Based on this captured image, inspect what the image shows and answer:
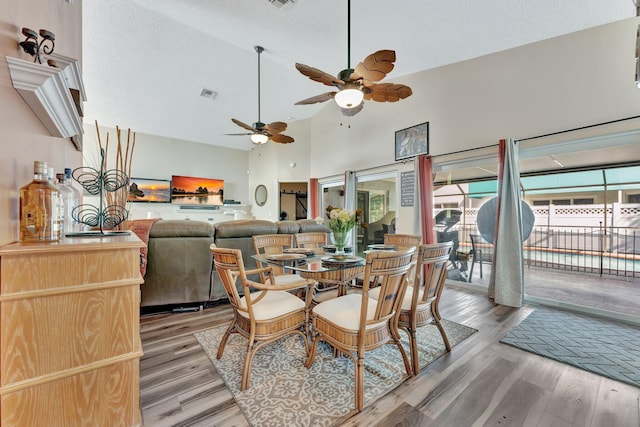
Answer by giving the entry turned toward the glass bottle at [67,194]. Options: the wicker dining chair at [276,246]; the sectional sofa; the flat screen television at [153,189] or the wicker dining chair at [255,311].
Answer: the flat screen television

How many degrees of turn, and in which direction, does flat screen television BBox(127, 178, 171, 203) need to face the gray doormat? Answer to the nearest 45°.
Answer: approximately 45° to its left

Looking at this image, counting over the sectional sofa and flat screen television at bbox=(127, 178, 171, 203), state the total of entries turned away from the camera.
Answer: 1

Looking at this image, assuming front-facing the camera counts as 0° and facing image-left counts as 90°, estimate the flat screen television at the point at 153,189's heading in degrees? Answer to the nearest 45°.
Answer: approximately 0°

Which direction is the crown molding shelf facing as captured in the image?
to the viewer's right

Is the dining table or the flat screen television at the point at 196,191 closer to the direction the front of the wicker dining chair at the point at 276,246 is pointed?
the dining table

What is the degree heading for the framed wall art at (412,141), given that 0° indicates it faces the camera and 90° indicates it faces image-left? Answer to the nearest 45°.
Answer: approximately 45°

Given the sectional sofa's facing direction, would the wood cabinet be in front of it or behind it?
behind

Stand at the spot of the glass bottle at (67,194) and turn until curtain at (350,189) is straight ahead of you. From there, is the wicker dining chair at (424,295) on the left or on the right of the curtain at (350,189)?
right

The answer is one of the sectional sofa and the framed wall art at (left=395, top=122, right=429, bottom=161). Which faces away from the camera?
the sectional sofa
